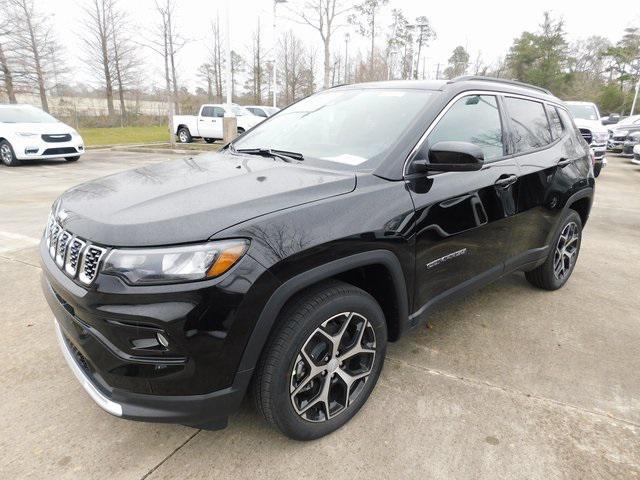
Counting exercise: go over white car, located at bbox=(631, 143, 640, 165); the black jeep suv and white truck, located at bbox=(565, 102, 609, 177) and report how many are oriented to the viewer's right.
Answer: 0

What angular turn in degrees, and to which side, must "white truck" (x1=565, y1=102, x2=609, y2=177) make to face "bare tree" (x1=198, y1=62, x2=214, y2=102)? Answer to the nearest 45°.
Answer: approximately 135° to its right

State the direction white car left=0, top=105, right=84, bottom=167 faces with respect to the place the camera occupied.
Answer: facing the viewer and to the right of the viewer

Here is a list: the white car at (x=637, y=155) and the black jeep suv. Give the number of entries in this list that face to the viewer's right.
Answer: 0

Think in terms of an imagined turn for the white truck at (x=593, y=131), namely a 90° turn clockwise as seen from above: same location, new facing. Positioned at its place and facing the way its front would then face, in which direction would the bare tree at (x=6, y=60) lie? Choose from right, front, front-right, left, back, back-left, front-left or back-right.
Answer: front

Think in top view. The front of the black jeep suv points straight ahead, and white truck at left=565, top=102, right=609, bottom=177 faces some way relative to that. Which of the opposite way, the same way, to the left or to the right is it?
the same way

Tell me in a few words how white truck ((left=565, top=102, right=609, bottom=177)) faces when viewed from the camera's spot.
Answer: facing the viewer

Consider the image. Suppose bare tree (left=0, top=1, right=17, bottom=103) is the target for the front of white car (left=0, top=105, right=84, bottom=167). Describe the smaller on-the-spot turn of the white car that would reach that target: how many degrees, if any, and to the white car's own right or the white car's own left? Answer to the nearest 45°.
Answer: approximately 135° to the white car's own left

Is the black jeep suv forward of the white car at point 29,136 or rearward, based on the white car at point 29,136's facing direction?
forward

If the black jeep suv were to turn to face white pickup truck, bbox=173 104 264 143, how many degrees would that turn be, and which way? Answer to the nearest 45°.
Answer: approximately 135° to its right

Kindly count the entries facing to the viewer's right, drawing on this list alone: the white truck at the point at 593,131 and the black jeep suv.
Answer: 0

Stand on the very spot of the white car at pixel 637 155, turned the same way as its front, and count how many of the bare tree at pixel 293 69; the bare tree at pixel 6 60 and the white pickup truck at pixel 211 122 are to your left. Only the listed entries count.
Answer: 0

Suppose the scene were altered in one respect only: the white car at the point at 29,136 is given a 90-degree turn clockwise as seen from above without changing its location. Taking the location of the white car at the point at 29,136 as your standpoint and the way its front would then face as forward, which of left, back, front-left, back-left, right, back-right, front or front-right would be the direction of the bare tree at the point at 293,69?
back

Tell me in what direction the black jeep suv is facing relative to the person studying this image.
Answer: facing the viewer and to the left of the viewer

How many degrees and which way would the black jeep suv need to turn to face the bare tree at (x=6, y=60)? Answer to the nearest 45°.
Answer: approximately 90° to its right

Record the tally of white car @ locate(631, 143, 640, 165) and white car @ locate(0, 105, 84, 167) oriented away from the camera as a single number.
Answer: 0

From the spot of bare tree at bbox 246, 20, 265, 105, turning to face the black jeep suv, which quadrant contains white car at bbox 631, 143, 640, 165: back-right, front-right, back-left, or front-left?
front-left

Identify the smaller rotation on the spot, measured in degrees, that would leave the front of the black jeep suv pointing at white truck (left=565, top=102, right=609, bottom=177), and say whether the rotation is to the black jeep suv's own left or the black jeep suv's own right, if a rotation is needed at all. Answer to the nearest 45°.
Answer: approximately 180°

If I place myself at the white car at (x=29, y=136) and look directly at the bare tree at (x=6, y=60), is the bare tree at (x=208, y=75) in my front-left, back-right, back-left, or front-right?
front-right

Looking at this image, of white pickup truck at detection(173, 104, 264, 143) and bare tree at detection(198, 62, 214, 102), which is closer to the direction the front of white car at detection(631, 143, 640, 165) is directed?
the white pickup truck
